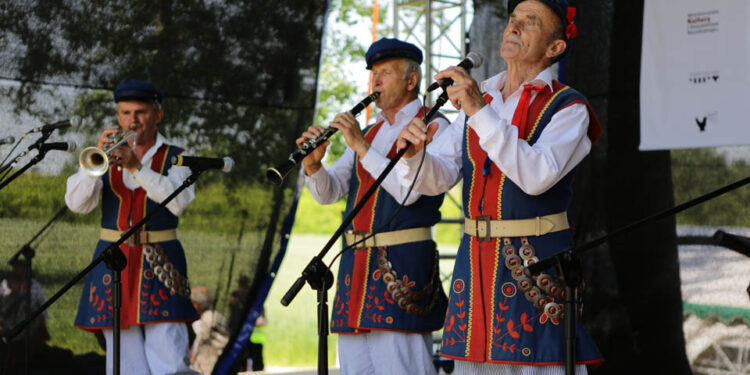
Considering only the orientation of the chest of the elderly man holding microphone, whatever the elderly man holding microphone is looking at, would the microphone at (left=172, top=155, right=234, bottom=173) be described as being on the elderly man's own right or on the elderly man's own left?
on the elderly man's own right

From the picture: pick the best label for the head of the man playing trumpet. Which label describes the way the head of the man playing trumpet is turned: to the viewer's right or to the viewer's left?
to the viewer's left

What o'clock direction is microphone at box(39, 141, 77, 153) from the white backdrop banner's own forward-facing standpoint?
The microphone is roughly at 2 o'clock from the white backdrop banner.

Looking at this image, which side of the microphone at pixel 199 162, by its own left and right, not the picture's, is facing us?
right

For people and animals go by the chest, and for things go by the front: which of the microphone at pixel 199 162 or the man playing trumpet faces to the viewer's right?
the microphone

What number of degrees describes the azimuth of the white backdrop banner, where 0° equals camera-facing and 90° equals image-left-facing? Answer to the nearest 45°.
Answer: approximately 0°

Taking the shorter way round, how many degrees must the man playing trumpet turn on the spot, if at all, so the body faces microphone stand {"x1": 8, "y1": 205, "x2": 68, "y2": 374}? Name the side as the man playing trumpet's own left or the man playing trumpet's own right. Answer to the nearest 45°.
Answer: approximately 90° to the man playing trumpet's own right

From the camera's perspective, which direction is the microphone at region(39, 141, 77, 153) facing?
to the viewer's right

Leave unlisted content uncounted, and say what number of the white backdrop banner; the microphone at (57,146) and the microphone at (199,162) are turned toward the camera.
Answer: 1

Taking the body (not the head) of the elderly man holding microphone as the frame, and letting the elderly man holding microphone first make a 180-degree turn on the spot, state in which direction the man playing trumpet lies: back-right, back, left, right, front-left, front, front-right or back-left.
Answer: left
